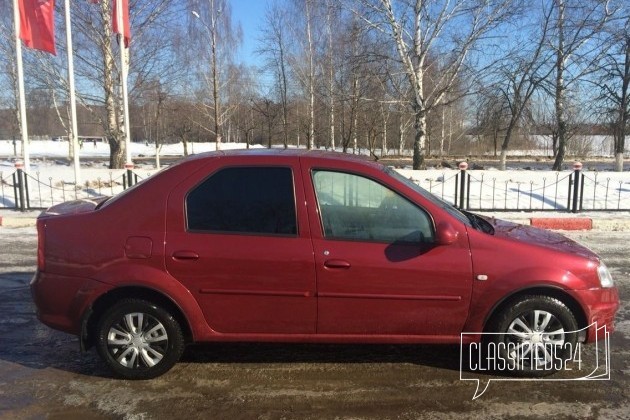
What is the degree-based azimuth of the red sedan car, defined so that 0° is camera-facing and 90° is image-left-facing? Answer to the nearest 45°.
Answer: approximately 270°

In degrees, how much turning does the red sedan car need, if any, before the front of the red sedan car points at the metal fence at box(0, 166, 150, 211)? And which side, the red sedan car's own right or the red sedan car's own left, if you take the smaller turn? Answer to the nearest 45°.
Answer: approximately 135° to the red sedan car's own left

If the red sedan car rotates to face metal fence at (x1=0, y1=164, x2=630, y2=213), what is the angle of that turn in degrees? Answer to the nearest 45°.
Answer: approximately 45° to its left

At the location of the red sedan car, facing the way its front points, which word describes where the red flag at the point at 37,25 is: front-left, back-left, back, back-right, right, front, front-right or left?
back-left

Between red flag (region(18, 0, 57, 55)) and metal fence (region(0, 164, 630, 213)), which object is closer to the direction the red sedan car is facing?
the metal fence
